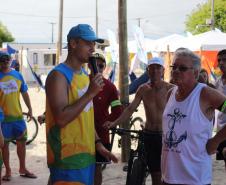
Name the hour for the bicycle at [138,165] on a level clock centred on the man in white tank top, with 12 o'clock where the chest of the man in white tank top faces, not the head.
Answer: The bicycle is roughly at 4 o'clock from the man in white tank top.

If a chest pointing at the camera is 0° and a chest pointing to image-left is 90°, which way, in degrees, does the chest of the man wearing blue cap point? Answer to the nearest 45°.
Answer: approximately 315°

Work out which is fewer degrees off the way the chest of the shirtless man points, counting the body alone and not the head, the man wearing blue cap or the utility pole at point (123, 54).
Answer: the man wearing blue cap

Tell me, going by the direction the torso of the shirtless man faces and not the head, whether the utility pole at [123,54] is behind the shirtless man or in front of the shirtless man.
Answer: behind

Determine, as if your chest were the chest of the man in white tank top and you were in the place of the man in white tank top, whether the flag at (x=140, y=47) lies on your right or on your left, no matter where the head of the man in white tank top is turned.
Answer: on your right

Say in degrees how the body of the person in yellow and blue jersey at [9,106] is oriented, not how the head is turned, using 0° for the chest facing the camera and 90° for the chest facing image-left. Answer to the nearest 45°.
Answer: approximately 0°

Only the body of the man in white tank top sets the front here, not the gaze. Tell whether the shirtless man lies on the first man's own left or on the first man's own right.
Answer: on the first man's own right

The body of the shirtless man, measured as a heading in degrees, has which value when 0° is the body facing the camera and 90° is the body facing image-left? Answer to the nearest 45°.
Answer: approximately 0°

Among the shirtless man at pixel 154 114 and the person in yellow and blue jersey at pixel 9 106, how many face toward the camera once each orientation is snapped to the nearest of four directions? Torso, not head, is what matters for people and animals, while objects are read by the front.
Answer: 2
